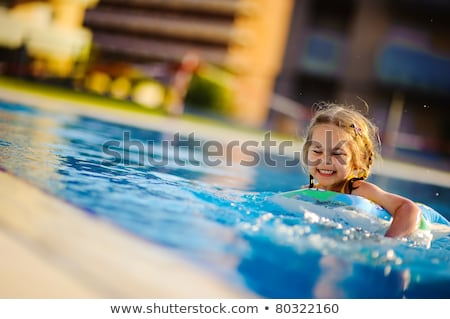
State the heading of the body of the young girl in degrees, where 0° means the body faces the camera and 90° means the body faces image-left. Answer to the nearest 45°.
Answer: approximately 45°
